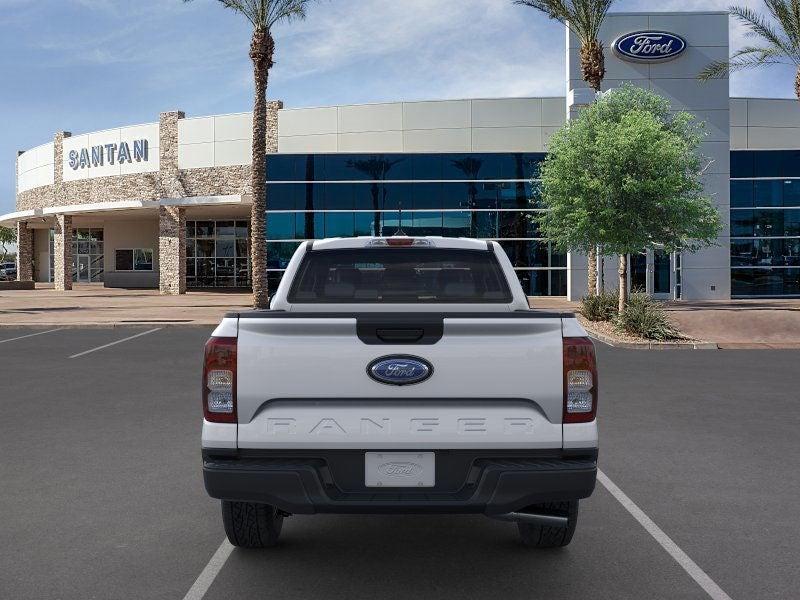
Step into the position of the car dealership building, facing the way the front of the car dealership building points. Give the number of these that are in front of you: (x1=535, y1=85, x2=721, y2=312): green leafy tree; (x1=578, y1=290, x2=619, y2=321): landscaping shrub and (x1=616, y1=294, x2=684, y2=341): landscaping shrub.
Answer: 3

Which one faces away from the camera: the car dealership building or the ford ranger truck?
the ford ranger truck

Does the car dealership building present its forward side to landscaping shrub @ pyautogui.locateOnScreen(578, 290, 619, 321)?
yes

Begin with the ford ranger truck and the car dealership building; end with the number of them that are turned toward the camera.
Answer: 1

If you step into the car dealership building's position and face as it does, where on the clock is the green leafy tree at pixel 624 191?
The green leafy tree is roughly at 12 o'clock from the car dealership building.

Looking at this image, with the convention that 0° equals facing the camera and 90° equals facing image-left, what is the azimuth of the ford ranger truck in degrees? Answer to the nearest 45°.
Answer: approximately 180°

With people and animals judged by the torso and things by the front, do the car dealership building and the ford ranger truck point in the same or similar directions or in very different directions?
very different directions

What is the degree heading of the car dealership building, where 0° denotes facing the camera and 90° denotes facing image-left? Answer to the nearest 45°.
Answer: approximately 0°
